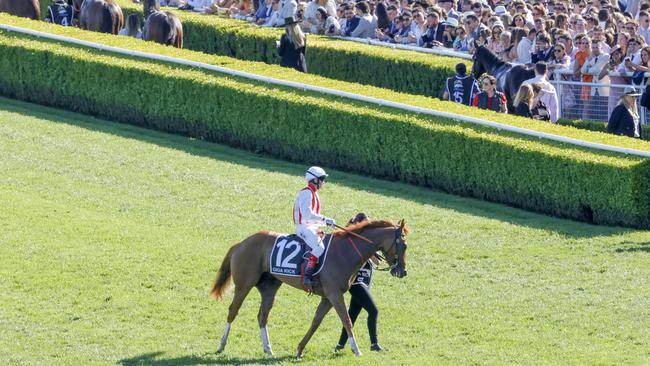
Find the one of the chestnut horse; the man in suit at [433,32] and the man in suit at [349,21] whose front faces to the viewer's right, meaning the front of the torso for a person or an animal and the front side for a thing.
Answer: the chestnut horse

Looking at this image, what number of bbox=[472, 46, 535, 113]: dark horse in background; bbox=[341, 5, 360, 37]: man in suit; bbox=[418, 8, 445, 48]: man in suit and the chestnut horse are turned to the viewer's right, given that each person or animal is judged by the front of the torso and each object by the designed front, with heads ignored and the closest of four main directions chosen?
1

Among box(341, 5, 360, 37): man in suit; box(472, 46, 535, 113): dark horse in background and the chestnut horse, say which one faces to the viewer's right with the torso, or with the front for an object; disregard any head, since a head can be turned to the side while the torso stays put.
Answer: the chestnut horse

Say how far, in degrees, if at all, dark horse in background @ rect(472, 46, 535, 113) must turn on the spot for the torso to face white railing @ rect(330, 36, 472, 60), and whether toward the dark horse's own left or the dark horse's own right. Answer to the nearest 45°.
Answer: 0° — it already faces it

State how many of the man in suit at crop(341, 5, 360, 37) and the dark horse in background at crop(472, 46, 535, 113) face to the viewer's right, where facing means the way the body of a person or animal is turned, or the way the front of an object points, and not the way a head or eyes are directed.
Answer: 0

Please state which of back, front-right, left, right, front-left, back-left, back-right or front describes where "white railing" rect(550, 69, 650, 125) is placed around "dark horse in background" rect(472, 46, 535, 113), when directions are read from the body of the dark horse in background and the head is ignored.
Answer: back-right

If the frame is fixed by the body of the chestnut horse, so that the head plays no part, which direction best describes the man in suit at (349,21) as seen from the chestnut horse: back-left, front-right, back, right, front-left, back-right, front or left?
left

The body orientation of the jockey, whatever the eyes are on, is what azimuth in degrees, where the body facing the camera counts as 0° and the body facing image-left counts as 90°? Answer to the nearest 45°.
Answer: approximately 270°

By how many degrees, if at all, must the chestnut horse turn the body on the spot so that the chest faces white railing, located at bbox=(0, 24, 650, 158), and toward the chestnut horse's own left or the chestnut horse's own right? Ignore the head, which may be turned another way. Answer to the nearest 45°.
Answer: approximately 90° to the chestnut horse's own left

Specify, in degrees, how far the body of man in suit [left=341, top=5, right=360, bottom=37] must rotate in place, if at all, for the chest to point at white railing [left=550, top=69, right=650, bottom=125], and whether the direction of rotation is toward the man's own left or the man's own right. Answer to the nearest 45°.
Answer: approximately 90° to the man's own left

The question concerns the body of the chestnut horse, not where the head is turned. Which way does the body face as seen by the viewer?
to the viewer's right

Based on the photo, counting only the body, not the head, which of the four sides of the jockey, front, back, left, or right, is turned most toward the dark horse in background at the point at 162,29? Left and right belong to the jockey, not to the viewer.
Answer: left

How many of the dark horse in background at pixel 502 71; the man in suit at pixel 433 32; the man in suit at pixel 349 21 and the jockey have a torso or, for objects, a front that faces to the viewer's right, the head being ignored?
1
